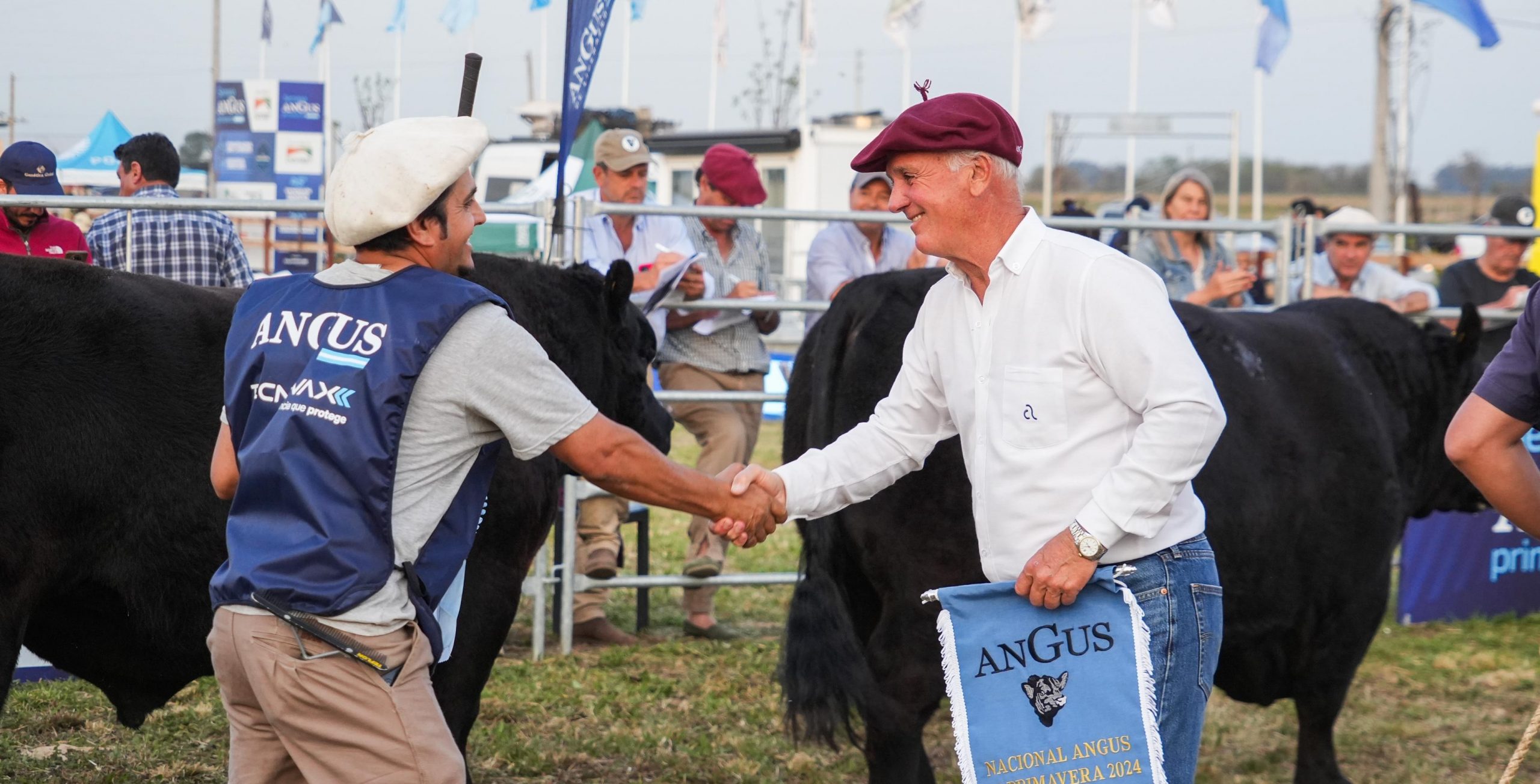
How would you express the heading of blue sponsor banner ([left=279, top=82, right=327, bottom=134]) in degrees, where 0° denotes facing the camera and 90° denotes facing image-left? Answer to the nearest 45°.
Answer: approximately 0°

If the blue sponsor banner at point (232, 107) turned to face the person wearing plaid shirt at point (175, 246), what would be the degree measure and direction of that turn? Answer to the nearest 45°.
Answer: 0° — it already faces them

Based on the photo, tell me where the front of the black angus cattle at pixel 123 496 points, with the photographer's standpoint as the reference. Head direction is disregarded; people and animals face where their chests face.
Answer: facing to the right of the viewer

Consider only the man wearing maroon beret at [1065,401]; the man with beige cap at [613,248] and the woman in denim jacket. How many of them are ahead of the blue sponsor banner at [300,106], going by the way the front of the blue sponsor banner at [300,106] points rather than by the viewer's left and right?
3

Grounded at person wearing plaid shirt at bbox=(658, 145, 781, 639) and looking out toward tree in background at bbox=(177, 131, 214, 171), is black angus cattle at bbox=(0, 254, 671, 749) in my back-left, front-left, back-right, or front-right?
back-left

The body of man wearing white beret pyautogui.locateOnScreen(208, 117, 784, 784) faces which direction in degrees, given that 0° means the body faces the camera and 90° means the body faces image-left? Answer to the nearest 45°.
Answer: approximately 225°

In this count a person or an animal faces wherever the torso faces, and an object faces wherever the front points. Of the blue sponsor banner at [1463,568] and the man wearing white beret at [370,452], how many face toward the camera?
1
